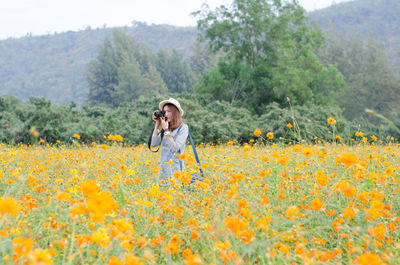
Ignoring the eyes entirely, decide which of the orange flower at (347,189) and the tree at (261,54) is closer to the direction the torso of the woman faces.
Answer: the orange flower

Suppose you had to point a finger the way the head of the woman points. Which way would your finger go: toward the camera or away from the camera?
toward the camera

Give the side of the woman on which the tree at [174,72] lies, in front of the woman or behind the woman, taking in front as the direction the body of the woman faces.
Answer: behind

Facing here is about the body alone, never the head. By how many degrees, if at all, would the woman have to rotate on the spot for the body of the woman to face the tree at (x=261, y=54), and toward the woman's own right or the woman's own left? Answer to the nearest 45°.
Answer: approximately 135° to the woman's own right

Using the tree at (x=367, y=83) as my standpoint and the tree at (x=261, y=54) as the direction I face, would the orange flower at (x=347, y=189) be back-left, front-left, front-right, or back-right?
front-left

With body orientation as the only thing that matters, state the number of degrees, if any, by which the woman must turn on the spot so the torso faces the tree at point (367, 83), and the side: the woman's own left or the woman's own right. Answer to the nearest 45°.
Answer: approximately 180°

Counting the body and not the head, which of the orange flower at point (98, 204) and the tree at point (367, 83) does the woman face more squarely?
the orange flower

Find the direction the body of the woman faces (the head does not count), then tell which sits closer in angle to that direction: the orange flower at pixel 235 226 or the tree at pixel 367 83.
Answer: the orange flower

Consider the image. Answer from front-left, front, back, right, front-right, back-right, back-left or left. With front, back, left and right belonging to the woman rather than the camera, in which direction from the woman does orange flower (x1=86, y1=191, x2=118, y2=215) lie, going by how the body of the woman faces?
front-left

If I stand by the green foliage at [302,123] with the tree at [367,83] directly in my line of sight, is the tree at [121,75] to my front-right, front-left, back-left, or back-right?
front-left
